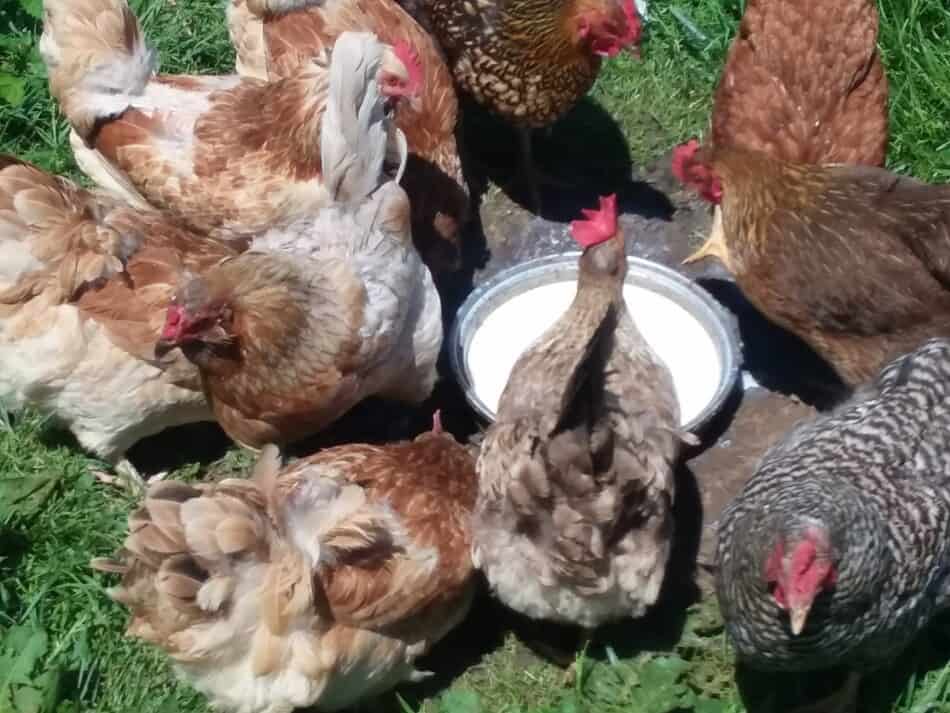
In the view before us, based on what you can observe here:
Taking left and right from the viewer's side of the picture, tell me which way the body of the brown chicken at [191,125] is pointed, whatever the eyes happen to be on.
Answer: facing to the right of the viewer

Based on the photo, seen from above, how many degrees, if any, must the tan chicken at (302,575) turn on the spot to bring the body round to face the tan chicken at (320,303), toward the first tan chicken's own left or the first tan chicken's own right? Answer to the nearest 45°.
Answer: approximately 45° to the first tan chicken's own left

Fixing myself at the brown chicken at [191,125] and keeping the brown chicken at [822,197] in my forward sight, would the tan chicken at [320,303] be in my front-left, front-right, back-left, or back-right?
front-right

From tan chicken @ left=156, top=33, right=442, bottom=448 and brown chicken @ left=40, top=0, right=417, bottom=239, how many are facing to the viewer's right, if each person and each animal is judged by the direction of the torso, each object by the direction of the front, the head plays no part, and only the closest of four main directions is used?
1

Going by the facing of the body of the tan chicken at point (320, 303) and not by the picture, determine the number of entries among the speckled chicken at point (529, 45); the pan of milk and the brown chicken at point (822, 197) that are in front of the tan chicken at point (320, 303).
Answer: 0

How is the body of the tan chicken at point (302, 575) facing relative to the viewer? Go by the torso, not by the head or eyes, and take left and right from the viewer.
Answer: facing away from the viewer and to the right of the viewer

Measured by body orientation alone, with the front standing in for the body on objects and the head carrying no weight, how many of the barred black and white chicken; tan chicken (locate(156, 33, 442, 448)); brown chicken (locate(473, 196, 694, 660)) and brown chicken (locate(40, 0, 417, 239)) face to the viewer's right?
1

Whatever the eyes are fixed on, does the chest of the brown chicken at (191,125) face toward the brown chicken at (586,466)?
no

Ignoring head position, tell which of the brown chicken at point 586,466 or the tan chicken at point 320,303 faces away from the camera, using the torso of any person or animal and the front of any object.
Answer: the brown chicken

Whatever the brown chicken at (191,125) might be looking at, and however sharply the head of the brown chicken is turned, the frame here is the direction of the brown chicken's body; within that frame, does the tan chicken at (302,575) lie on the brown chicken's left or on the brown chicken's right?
on the brown chicken's right

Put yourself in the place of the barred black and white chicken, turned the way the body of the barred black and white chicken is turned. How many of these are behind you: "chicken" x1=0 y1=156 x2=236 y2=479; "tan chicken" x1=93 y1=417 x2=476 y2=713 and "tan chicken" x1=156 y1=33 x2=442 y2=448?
0

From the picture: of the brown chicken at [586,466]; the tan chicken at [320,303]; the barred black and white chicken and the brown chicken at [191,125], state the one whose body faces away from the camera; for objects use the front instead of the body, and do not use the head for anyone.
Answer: the brown chicken at [586,466]

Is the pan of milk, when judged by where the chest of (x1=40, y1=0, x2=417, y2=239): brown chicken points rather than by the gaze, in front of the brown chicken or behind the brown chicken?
in front

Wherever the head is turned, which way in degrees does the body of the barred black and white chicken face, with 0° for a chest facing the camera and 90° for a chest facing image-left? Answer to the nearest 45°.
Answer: approximately 45°

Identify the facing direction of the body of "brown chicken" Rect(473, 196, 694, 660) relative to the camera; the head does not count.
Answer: away from the camera

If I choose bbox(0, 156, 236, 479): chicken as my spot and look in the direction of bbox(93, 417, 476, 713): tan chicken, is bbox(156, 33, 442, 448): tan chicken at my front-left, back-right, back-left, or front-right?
front-left

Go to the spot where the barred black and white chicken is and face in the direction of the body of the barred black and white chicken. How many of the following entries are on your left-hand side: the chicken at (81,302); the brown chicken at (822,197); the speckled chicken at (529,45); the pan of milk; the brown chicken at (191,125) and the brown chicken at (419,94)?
0

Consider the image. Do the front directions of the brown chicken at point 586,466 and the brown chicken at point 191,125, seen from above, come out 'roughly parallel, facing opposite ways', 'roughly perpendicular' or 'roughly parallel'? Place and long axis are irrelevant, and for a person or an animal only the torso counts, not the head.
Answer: roughly perpendicular

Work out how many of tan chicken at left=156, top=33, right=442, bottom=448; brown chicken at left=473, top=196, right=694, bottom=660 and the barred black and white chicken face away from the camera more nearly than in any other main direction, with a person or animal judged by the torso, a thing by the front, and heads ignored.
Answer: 1
